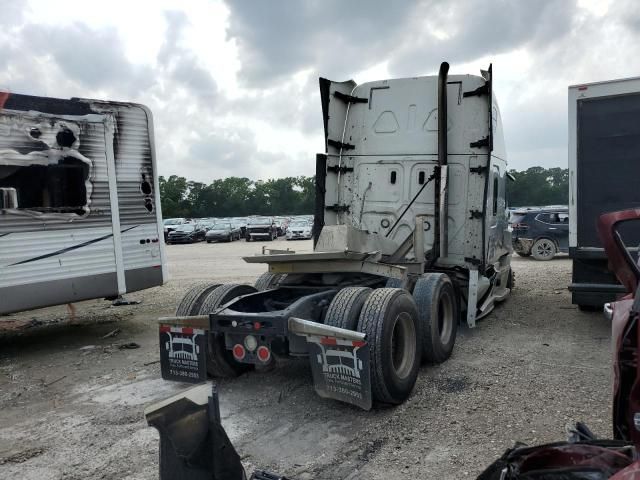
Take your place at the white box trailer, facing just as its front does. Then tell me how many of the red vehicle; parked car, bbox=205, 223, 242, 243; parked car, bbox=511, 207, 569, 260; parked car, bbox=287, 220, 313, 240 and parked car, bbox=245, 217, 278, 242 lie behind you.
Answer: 1

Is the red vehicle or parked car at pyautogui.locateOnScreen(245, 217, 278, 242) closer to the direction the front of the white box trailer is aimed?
the parked car

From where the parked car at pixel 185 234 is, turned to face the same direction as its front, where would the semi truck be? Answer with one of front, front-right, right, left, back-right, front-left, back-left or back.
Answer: front-left

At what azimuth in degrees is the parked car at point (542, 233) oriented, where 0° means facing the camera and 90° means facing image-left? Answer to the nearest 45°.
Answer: approximately 225°

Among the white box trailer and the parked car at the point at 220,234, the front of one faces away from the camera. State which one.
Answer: the white box trailer

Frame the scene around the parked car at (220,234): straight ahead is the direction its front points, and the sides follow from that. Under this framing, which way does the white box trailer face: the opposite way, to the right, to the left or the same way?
the opposite way

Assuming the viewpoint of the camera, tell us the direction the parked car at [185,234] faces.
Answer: facing the viewer and to the left of the viewer

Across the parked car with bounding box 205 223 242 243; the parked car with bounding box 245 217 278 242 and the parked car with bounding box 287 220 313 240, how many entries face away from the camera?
0

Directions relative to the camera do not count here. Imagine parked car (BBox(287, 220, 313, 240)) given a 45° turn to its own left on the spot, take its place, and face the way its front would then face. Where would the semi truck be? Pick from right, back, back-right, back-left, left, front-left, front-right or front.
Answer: front

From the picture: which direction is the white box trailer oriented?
away from the camera

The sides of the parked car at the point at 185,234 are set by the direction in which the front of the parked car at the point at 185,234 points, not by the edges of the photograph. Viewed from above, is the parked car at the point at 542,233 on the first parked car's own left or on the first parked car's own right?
on the first parked car's own left

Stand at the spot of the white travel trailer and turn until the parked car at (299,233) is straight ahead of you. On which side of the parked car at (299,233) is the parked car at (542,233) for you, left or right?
right
